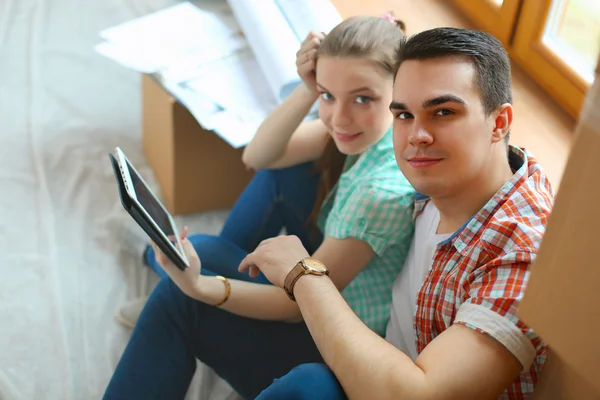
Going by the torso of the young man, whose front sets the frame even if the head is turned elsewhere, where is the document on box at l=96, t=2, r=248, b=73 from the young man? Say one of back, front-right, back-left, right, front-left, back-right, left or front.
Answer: right

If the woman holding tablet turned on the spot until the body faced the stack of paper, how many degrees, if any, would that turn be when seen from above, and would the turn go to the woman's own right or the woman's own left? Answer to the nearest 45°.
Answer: approximately 90° to the woman's own right

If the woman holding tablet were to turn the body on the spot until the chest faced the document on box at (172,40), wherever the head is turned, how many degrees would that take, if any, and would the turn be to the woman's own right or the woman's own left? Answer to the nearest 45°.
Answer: approximately 45° to the woman's own right

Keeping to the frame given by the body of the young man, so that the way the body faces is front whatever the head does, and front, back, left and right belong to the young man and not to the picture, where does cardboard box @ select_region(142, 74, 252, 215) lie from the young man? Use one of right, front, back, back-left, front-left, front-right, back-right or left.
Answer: right

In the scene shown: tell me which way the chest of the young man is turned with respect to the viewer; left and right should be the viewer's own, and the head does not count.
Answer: facing the viewer and to the left of the viewer

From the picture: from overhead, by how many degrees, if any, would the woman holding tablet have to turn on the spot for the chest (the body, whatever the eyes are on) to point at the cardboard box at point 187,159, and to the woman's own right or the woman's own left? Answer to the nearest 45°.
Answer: approximately 45° to the woman's own right

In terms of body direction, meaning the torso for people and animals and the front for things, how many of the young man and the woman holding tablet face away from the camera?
0

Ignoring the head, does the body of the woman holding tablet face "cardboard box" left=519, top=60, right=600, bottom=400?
no

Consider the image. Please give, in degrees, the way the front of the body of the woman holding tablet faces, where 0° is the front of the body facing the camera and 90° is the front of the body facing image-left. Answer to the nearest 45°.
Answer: approximately 90°

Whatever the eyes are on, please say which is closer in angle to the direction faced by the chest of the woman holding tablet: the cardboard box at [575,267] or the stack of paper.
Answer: the stack of paper

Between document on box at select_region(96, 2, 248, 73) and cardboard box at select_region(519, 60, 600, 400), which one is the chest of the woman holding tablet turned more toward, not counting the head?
the document on box
